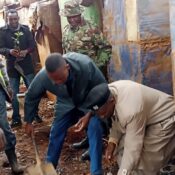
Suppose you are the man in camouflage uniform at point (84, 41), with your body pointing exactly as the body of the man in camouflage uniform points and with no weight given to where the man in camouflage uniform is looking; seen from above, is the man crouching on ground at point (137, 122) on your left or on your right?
on your left

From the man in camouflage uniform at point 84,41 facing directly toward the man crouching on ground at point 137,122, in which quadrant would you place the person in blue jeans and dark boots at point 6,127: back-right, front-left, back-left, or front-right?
front-right

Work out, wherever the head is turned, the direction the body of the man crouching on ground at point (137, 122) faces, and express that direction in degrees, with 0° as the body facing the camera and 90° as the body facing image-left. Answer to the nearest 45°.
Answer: approximately 90°

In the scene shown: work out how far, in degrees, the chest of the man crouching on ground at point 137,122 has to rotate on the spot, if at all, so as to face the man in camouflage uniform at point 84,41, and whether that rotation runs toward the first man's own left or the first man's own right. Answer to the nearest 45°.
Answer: approximately 90° to the first man's own right

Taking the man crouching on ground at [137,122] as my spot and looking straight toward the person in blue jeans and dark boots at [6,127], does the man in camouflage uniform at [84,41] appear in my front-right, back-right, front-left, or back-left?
front-right

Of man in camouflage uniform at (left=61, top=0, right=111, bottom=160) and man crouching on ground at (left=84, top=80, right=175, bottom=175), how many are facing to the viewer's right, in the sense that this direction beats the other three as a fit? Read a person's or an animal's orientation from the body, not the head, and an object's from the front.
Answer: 0

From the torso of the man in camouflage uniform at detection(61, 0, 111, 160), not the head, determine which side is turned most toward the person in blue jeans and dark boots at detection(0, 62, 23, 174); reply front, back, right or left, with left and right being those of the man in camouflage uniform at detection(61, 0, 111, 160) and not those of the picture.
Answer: front

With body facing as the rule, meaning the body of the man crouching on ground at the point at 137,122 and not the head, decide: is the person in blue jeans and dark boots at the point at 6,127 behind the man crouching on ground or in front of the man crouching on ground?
in front

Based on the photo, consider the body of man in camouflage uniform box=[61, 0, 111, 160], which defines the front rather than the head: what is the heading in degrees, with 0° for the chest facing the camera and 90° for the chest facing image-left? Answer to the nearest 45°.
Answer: approximately 45°
